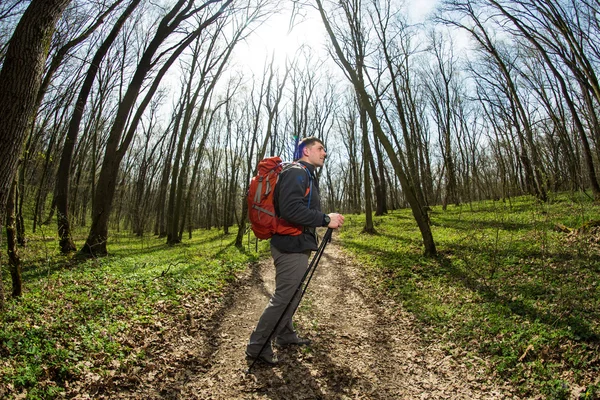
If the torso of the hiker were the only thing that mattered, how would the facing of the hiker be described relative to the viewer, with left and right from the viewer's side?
facing to the right of the viewer

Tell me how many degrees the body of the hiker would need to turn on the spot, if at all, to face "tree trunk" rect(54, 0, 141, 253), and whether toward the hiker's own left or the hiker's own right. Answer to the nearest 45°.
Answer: approximately 135° to the hiker's own left

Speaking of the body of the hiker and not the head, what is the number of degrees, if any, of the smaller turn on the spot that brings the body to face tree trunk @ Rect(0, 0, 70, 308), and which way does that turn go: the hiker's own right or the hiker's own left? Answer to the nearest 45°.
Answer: approximately 180°

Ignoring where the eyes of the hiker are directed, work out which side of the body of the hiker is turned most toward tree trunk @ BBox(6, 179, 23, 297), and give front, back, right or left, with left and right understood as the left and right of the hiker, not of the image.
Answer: back

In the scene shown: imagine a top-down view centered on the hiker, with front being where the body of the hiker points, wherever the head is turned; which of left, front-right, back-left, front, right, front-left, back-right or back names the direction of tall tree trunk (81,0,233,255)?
back-left

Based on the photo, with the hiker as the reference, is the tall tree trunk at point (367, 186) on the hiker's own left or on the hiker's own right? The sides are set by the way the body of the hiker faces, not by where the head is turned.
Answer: on the hiker's own left
